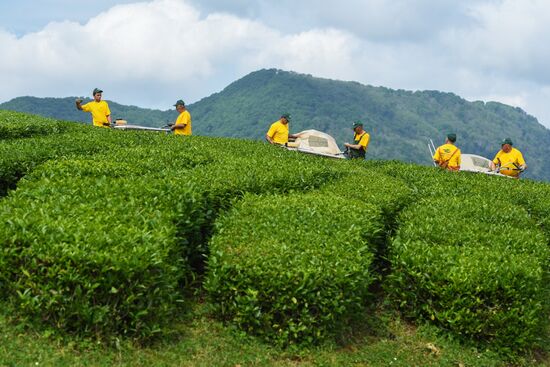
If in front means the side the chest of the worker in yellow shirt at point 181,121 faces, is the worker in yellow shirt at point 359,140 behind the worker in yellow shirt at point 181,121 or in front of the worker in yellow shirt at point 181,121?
behind

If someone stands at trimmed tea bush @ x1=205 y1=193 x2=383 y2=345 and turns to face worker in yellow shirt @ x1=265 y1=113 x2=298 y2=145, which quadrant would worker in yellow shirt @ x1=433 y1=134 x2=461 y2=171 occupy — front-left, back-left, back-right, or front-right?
front-right

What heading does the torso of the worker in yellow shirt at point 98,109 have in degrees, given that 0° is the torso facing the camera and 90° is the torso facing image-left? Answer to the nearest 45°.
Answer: approximately 0°

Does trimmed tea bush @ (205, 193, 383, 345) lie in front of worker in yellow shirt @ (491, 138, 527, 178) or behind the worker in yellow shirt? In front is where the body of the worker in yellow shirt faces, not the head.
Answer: in front

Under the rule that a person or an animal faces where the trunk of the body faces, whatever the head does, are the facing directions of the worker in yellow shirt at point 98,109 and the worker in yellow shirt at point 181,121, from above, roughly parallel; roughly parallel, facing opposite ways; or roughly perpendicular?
roughly perpendicular

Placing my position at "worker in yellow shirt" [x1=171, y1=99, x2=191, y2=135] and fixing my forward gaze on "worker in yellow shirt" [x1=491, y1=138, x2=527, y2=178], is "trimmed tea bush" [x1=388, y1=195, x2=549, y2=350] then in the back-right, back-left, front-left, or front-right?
front-right

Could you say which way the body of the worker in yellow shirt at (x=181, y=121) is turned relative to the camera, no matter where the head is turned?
to the viewer's left

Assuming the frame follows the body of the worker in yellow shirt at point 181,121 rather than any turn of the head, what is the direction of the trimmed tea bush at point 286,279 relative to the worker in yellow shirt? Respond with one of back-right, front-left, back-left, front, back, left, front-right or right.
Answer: left

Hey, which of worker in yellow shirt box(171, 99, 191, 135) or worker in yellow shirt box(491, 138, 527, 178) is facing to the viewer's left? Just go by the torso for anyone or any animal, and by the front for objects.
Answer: worker in yellow shirt box(171, 99, 191, 135)

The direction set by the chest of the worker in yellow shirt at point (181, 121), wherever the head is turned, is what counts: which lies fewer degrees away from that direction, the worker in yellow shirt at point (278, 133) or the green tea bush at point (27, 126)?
the green tea bush

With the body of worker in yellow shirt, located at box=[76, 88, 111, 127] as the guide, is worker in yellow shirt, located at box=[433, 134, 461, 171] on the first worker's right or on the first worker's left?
on the first worker's left

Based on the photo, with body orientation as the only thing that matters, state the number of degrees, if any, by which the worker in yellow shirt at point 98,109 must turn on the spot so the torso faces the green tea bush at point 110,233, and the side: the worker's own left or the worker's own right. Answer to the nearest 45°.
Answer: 0° — they already face it

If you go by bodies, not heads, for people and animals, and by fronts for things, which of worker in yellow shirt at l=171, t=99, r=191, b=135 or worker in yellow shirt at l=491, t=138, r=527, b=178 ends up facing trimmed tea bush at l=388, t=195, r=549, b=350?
worker in yellow shirt at l=491, t=138, r=527, b=178

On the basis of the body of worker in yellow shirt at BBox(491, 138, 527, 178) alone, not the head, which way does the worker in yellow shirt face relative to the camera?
toward the camera

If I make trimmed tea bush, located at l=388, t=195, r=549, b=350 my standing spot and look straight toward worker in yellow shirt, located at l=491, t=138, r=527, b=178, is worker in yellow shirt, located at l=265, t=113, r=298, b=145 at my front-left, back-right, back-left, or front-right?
front-left
